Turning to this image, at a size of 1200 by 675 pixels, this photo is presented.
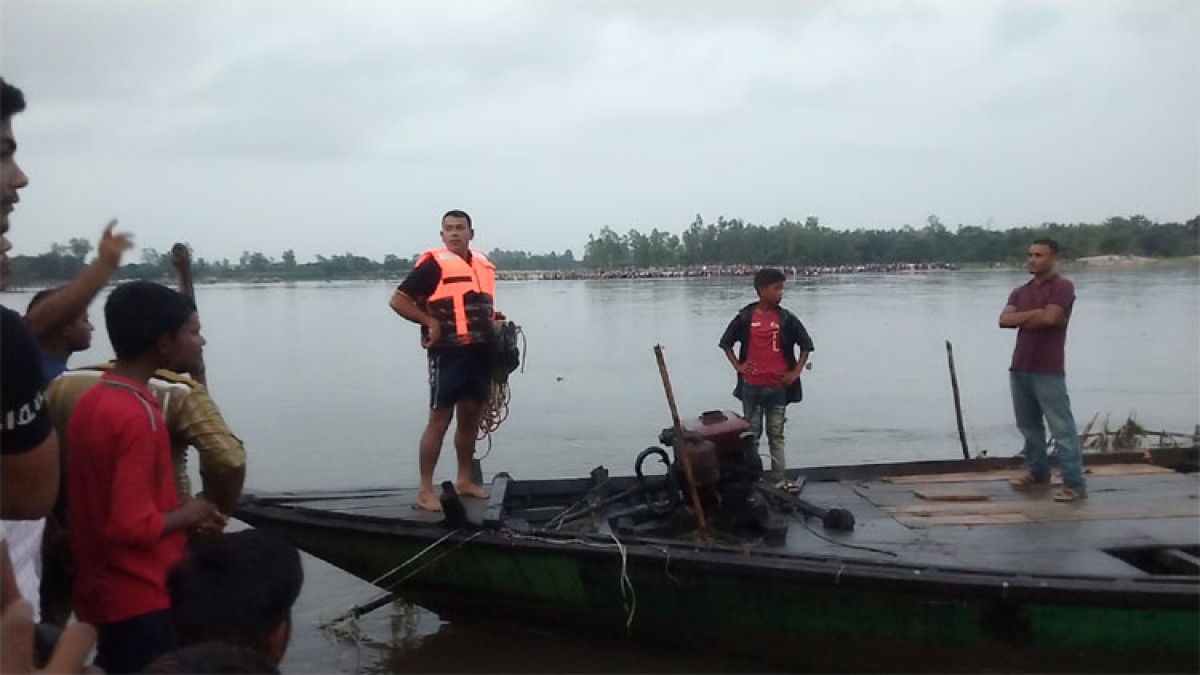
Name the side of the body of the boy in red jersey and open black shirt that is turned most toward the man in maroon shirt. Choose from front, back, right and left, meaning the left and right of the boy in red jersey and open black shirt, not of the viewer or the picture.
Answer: left

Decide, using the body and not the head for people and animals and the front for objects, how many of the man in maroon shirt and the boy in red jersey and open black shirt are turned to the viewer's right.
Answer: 0

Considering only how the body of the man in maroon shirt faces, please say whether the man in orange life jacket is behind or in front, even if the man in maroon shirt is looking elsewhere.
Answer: in front

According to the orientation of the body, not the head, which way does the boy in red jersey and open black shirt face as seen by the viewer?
toward the camera

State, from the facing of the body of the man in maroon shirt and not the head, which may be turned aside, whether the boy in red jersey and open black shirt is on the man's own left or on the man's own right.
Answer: on the man's own right

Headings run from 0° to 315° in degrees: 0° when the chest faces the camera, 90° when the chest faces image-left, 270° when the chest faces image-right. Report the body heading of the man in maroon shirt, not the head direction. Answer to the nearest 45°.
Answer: approximately 45°

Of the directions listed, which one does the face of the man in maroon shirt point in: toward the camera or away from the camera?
toward the camera
